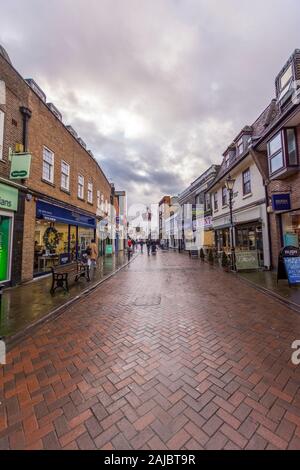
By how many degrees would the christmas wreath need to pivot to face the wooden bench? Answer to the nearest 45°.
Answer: approximately 45° to its right

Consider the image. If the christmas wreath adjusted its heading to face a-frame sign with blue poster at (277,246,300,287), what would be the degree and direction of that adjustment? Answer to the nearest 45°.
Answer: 0° — it already faces it

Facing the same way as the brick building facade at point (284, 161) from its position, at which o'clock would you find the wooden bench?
The wooden bench is roughly at 12 o'clock from the brick building facade.

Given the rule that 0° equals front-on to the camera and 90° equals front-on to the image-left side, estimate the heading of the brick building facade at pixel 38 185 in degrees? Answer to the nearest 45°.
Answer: approximately 315°
